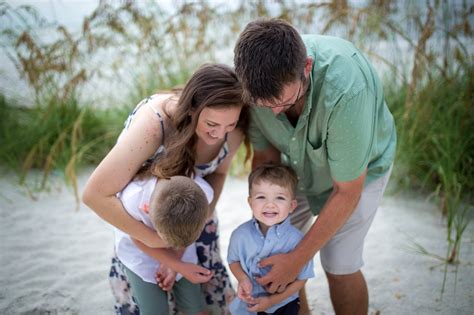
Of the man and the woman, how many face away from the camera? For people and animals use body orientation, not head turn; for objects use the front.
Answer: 0

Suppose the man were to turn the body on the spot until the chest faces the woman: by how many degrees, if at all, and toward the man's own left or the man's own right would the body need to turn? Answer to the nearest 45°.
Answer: approximately 45° to the man's own right

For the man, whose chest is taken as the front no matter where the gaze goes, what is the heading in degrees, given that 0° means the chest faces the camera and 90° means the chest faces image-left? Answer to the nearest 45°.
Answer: approximately 45°

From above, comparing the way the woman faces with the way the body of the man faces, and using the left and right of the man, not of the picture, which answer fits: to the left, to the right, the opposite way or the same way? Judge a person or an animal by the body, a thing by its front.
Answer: to the left

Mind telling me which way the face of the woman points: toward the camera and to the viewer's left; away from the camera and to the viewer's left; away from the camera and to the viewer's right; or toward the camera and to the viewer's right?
toward the camera and to the viewer's right

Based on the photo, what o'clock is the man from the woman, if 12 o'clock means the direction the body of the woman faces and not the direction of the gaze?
The man is roughly at 11 o'clock from the woman.

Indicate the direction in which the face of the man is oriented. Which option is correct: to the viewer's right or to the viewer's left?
to the viewer's left

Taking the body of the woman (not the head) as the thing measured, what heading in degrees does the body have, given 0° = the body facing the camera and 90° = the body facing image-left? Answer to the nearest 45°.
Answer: approximately 315°
